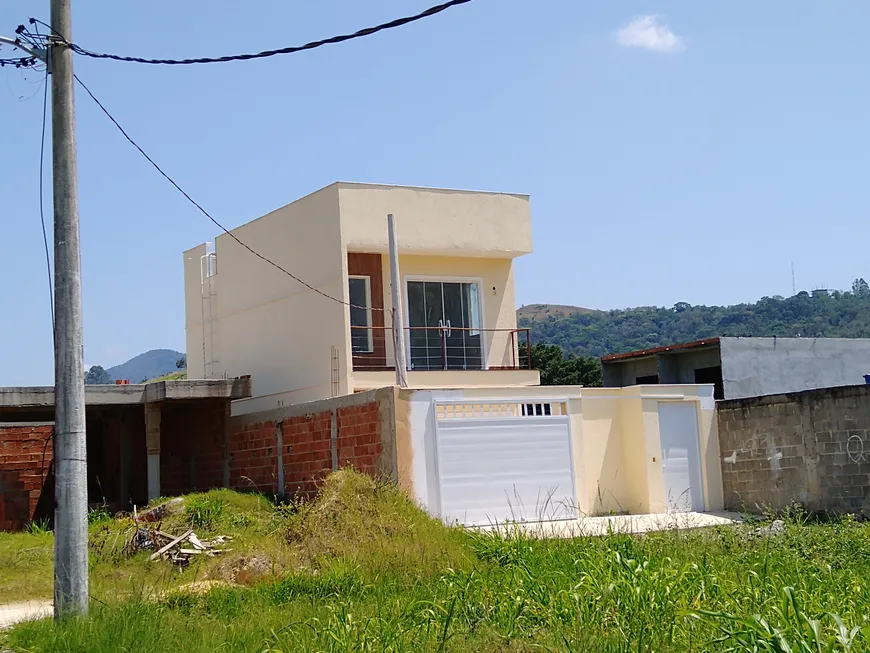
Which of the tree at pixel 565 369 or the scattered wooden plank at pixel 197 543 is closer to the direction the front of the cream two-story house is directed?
the scattered wooden plank

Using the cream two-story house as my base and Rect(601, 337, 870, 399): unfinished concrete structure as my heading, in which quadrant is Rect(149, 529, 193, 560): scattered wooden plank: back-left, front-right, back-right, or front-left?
back-right

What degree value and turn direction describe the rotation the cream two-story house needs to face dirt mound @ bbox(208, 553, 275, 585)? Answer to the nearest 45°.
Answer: approximately 45° to its right

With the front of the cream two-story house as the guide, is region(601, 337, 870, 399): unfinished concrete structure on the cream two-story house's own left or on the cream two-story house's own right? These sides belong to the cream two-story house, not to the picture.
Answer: on the cream two-story house's own left

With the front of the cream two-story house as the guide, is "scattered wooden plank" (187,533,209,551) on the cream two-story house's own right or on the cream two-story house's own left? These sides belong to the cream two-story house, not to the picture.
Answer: on the cream two-story house's own right

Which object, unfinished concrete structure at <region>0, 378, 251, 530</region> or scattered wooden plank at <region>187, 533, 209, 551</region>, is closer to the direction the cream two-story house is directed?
the scattered wooden plank

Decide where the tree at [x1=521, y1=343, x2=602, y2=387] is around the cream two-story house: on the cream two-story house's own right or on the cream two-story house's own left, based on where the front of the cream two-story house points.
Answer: on the cream two-story house's own left

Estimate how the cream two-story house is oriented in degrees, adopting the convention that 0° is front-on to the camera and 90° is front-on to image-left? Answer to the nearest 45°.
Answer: approximately 315°

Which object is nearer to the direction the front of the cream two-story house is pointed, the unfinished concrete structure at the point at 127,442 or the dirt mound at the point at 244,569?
the dirt mound

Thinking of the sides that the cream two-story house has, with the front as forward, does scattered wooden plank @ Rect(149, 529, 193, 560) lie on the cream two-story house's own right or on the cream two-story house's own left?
on the cream two-story house's own right
